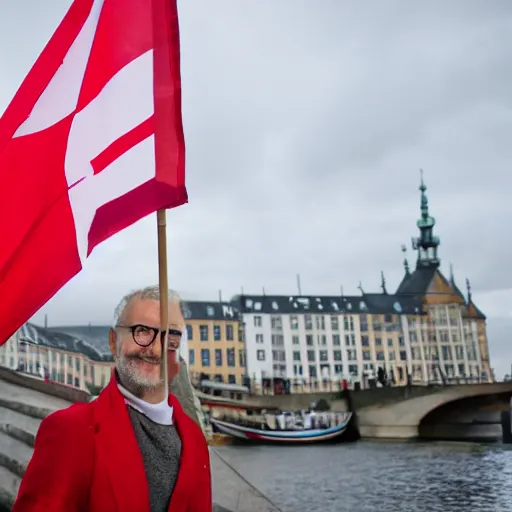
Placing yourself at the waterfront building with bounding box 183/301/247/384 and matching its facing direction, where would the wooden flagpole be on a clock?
The wooden flagpole is roughly at 12 o'clock from the waterfront building.

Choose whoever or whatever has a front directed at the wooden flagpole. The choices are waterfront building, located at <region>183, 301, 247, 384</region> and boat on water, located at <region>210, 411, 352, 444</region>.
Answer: the waterfront building

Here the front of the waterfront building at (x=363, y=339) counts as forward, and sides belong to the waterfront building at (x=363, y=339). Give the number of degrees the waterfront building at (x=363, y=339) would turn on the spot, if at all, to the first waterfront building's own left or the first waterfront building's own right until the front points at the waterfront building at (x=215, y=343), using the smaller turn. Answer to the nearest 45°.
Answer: approximately 45° to the first waterfront building's own right

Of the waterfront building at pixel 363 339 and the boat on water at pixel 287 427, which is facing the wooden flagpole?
the waterfront building

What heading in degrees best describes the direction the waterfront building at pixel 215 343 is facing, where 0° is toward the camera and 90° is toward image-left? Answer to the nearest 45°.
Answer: approximately 0°

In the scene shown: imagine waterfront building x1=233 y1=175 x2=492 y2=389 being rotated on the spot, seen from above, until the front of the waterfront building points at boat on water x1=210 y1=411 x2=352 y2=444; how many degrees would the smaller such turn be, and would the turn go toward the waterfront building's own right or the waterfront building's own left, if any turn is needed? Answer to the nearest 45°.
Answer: approximately 45° to the waterfront building's own right

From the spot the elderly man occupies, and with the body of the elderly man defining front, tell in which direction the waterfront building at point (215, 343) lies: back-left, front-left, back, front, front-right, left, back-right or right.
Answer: back-left

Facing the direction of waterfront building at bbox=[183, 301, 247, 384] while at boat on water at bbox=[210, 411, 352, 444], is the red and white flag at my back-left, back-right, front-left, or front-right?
back-left

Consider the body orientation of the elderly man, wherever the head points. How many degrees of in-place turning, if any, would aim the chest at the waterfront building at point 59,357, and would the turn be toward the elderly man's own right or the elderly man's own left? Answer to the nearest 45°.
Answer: approximately 135° to the elderly man's own left

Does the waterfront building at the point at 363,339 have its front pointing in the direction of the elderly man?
yes

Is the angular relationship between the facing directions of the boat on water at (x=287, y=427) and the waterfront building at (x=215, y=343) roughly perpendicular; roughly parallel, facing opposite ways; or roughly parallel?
roughly perpendicular
